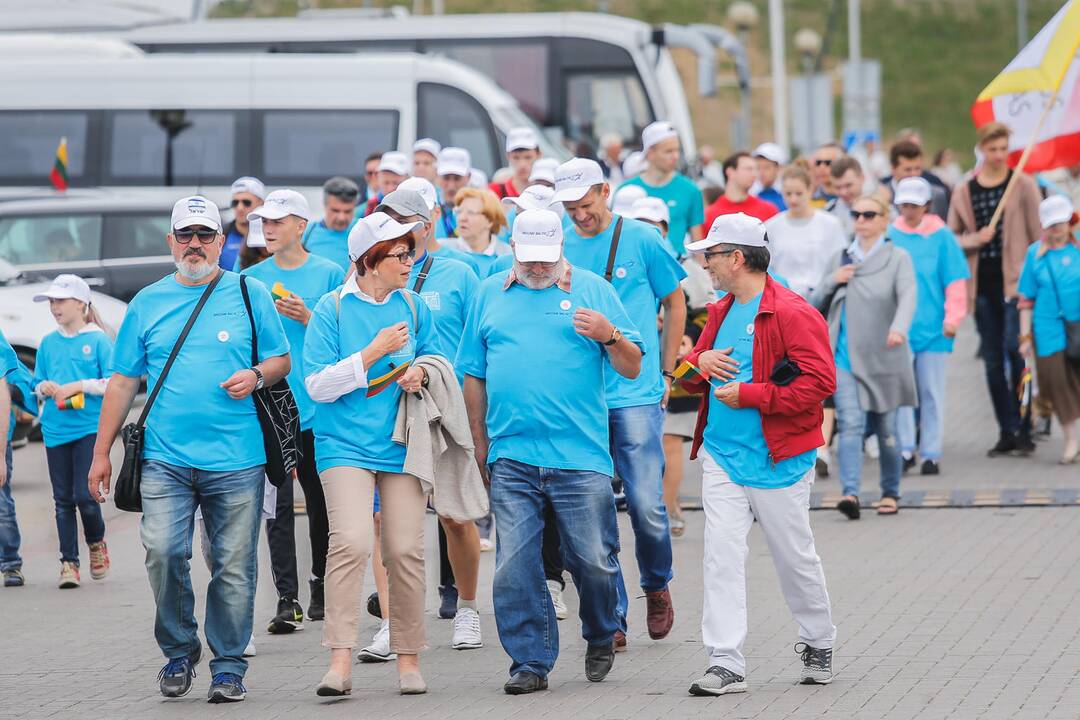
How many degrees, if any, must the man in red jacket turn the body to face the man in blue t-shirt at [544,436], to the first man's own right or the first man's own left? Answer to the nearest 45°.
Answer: approximately 45° to the first man's own right

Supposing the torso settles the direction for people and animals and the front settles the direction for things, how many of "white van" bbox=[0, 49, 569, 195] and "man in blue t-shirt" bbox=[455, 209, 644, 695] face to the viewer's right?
1

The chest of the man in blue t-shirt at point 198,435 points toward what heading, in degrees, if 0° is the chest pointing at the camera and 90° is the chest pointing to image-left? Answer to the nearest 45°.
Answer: approximately 0°

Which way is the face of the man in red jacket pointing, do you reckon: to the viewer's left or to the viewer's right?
to the viewer's left

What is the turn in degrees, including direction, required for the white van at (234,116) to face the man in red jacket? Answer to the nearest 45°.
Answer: approximately 90° to its right

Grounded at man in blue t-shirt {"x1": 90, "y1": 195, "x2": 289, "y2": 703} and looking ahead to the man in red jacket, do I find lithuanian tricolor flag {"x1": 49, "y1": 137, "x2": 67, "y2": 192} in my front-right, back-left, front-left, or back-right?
back-left

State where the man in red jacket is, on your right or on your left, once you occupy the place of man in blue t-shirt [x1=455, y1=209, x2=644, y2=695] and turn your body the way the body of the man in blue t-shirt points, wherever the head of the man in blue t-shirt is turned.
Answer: on your left

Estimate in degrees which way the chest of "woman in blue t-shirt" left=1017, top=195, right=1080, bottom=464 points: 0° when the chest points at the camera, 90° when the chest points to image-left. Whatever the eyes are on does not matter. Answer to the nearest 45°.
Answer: approximately 0°

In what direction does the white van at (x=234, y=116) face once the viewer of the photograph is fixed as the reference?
facing to the right of the viewer

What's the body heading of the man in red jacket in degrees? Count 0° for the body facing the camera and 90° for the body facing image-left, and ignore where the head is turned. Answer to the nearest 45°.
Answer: approximately 45°

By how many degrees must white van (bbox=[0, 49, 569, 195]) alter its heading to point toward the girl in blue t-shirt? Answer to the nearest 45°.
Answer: approximately 90° to its right

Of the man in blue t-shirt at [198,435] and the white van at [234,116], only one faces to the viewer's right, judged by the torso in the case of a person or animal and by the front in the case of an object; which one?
the white van

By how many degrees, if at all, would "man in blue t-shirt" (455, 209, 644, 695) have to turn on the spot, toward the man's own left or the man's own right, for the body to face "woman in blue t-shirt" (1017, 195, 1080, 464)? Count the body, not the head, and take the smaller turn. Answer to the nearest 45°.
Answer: approximately 135° to the man's own left
